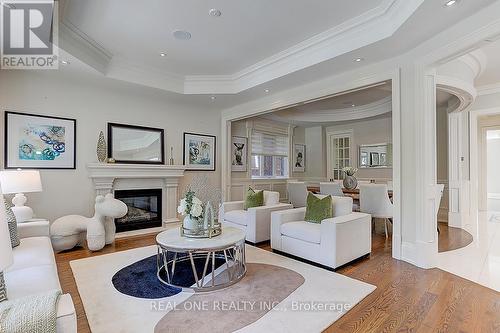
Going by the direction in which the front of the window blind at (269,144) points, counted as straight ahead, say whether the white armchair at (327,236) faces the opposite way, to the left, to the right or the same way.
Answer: to the right

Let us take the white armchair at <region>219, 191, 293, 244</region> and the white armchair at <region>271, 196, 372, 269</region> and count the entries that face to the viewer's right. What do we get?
0

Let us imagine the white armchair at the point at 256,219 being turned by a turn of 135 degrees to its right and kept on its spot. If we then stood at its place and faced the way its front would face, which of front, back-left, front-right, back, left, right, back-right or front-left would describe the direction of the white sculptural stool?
left

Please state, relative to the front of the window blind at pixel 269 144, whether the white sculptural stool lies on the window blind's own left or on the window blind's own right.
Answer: on the window blind's own right

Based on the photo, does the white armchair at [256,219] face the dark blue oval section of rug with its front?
yes

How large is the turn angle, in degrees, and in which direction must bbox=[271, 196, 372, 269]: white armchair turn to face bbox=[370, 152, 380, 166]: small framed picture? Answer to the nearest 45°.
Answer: approximately 135° to its right

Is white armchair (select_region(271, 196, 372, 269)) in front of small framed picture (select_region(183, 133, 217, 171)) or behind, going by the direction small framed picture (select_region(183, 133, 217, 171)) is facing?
in front

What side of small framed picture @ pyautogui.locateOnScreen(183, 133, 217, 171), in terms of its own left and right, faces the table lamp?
right

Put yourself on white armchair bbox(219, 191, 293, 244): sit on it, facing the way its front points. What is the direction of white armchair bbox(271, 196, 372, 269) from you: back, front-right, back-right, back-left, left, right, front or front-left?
left

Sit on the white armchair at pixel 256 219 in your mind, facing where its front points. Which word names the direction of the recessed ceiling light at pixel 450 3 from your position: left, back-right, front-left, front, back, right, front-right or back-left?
left

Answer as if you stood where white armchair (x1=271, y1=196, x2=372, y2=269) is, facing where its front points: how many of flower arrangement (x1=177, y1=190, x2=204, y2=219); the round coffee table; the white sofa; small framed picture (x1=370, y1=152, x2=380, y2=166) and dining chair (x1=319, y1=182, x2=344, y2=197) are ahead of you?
3

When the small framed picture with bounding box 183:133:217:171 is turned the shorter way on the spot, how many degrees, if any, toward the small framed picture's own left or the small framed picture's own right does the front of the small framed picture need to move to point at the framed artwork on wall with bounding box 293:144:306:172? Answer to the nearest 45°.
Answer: approximately 90° to the small framed picture's own left

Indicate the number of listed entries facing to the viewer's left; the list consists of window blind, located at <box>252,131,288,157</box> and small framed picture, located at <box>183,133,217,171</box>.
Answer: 0
